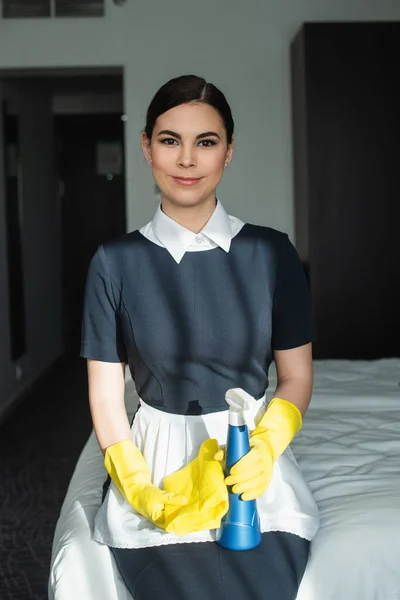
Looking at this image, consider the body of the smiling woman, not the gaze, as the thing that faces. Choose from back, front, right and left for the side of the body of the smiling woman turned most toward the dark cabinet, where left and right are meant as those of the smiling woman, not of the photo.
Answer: back

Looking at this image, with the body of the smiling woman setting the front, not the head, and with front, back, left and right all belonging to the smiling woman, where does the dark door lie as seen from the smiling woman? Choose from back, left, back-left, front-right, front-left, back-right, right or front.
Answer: back

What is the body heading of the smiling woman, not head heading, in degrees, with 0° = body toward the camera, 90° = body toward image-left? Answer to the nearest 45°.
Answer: approximately 0°
